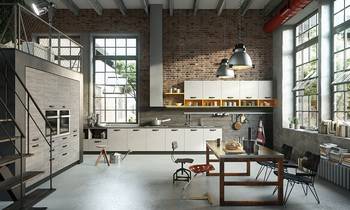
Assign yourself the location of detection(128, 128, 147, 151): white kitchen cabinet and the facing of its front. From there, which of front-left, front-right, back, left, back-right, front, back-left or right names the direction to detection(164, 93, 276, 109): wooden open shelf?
left

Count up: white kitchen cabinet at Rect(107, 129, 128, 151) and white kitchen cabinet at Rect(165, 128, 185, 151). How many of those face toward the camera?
2

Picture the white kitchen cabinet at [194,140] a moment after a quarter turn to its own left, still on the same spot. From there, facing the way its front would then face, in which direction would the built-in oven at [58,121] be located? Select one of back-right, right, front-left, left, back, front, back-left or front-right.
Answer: back-right

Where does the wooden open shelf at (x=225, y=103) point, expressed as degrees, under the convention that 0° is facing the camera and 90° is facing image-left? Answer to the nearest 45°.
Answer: approximately 0°

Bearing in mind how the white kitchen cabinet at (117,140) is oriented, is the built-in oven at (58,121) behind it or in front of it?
in front

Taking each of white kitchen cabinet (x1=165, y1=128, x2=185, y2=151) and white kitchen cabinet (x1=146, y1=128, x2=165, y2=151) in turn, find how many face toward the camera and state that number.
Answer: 2

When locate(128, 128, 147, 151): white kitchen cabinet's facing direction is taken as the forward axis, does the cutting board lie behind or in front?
in front

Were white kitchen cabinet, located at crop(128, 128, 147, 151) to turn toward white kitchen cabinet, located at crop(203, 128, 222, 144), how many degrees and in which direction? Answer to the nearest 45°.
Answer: approximately 90° to its left

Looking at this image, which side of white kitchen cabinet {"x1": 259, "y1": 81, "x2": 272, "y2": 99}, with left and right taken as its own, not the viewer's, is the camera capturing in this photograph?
front

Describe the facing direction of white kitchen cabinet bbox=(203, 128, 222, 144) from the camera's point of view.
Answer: facing the viewer

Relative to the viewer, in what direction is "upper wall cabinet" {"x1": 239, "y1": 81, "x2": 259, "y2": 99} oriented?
toward the camera

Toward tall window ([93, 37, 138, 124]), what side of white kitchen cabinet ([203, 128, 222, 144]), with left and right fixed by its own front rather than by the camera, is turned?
right

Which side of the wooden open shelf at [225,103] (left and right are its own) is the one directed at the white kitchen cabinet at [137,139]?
right
